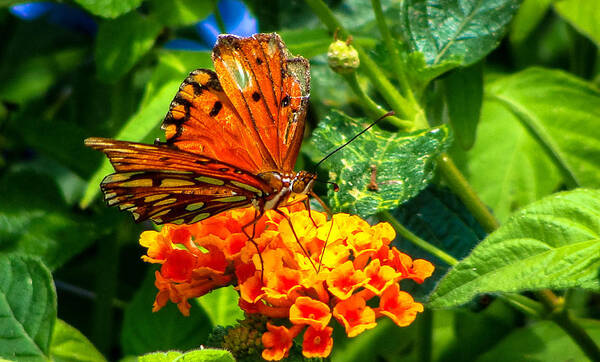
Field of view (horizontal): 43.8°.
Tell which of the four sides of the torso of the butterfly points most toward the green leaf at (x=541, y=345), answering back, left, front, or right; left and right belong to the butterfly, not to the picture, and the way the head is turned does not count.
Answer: front

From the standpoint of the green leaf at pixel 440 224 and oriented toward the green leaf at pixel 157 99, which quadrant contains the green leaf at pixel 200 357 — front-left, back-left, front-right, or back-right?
front-left

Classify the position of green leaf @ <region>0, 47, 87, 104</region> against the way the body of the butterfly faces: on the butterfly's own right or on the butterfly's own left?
on the butterfly's own left

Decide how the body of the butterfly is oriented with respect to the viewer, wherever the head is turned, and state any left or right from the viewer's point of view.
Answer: facing to the right of the viewer

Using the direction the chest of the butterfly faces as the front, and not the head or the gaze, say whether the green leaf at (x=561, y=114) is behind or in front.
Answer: in front
